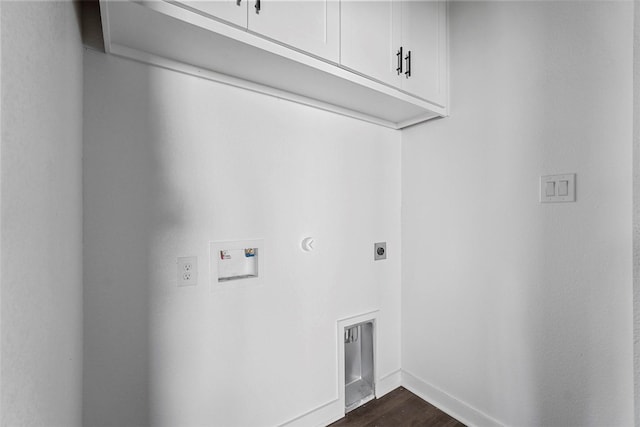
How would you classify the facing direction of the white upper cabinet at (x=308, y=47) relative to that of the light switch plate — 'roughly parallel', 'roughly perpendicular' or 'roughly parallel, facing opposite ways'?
roughly perpendicular

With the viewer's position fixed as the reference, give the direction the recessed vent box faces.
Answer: facing the viewer and to the right of the viewer

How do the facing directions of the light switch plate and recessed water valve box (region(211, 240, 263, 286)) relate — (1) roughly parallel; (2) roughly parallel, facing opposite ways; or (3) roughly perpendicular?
roughly perpendicular

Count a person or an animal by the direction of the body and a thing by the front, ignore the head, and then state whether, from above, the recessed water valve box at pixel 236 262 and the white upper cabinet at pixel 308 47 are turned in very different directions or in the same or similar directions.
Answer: same or similar directions

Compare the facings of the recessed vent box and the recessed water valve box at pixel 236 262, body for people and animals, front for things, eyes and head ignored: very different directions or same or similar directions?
same or similar directions

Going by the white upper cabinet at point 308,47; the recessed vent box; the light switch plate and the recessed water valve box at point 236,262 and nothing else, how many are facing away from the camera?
0

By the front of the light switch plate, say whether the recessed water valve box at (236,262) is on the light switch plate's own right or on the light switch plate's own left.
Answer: on the light switch plate's own right
